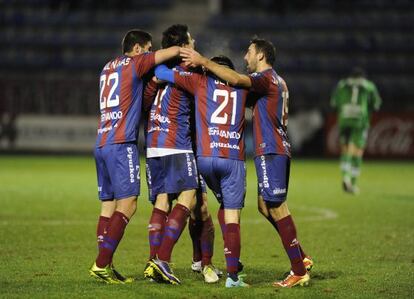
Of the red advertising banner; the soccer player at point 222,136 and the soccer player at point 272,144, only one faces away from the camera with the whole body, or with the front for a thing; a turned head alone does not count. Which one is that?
the soccer player at point 222,136

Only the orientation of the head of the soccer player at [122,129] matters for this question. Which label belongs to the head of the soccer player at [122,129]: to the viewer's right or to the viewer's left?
to the viewer's right

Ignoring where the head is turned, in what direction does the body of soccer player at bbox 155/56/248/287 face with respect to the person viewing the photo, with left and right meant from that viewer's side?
facing away from the viewer

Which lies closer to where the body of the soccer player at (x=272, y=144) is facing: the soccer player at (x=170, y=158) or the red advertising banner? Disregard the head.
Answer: the soccer player

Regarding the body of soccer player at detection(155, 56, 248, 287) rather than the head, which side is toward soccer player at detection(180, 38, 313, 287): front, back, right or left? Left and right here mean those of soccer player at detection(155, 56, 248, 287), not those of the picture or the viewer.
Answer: right

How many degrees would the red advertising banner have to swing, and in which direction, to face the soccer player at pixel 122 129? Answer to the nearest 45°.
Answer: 0° — it already faces them

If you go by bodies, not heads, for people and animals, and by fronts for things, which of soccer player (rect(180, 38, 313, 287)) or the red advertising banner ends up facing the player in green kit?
the red advertising banner

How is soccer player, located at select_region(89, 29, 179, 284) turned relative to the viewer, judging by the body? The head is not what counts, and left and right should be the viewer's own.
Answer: facing away from the viewer and to the right of the viewer

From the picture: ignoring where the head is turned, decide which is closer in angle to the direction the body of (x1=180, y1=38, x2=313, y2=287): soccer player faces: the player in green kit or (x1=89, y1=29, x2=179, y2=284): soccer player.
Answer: the soccer player

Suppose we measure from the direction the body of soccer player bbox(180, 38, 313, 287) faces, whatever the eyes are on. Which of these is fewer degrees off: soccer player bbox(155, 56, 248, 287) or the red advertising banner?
the soccer player
